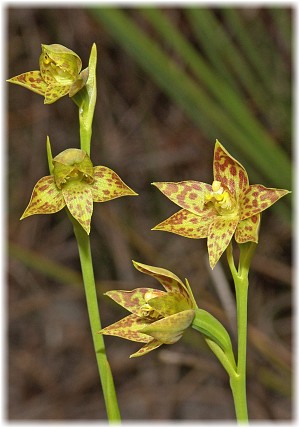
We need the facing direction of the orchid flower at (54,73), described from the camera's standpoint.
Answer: facing the viewer and to the left of the viewer
